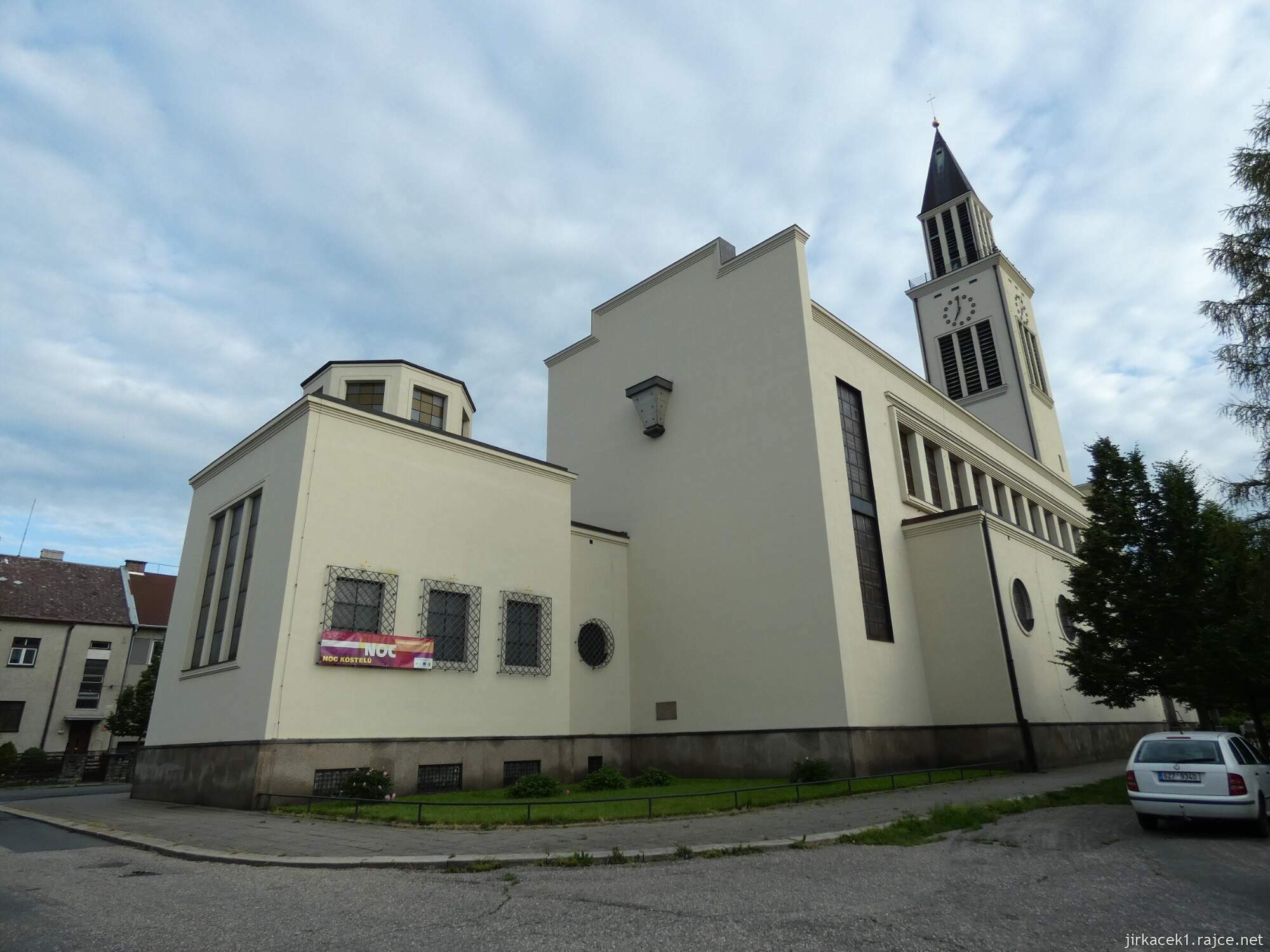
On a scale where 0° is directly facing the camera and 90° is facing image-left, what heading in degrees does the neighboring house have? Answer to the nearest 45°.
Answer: approximately 0°

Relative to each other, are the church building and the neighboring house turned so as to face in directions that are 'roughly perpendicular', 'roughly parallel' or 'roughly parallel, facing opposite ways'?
roughly perpendicular

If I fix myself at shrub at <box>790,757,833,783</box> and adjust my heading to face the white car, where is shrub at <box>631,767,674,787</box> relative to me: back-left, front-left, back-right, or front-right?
back-right

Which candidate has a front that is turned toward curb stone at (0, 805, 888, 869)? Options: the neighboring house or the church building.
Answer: the neighboring house

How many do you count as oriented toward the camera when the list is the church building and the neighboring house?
1

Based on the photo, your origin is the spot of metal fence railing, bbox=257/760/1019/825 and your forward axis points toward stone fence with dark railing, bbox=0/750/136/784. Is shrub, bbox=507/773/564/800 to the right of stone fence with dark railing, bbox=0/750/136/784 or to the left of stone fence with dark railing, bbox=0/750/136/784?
right

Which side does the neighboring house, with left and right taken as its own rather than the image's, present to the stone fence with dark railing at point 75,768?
front

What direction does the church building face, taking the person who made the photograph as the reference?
facing away from the viewer and to the right of the viewer

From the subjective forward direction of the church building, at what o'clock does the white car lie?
The white car is roughly at 3 o'clock from the church building.

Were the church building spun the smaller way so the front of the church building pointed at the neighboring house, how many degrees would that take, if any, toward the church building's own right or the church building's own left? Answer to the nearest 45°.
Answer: approximately 90° to the church building's own left

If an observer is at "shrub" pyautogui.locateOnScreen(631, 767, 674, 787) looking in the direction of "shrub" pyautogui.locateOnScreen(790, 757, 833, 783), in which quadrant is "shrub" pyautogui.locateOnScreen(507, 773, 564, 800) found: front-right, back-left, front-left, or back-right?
back-right

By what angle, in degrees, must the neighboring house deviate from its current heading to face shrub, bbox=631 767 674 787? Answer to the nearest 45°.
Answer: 0° — it already faces it

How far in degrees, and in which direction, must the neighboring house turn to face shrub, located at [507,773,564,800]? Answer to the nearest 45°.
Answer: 0° — it already faces it
